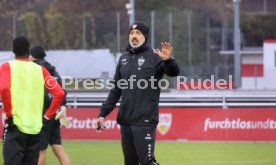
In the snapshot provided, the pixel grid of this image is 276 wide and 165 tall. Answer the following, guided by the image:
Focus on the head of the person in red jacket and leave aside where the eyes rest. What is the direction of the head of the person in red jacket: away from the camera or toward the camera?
away from the camera

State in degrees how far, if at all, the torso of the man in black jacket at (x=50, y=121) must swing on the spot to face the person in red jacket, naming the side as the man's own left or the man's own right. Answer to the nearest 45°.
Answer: approximately 135° to the man's own left

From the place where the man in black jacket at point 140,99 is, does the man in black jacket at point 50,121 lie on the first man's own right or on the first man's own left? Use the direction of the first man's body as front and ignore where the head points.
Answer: on the first man's own right

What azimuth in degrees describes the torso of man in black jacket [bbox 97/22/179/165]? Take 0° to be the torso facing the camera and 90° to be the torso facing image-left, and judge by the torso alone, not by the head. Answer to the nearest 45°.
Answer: approximately 45°

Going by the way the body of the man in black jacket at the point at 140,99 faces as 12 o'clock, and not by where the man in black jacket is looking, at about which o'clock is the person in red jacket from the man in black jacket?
The person in red jacket is roughly at 1 o'clock from the man in black jacket.

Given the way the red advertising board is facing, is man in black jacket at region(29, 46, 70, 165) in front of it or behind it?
in front

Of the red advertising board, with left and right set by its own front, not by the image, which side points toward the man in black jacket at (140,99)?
front

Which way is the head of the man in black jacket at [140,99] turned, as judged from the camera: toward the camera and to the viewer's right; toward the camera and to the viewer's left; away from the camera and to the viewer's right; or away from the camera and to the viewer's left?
toward the camera and to the viewer's left

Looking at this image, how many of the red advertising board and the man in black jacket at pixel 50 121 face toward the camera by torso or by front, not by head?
1

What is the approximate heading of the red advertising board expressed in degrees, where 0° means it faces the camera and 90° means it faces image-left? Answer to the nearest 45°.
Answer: approximately 0°

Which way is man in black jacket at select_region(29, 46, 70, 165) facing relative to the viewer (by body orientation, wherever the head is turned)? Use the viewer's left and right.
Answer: facing away from the viewer and to the left of the viewer
